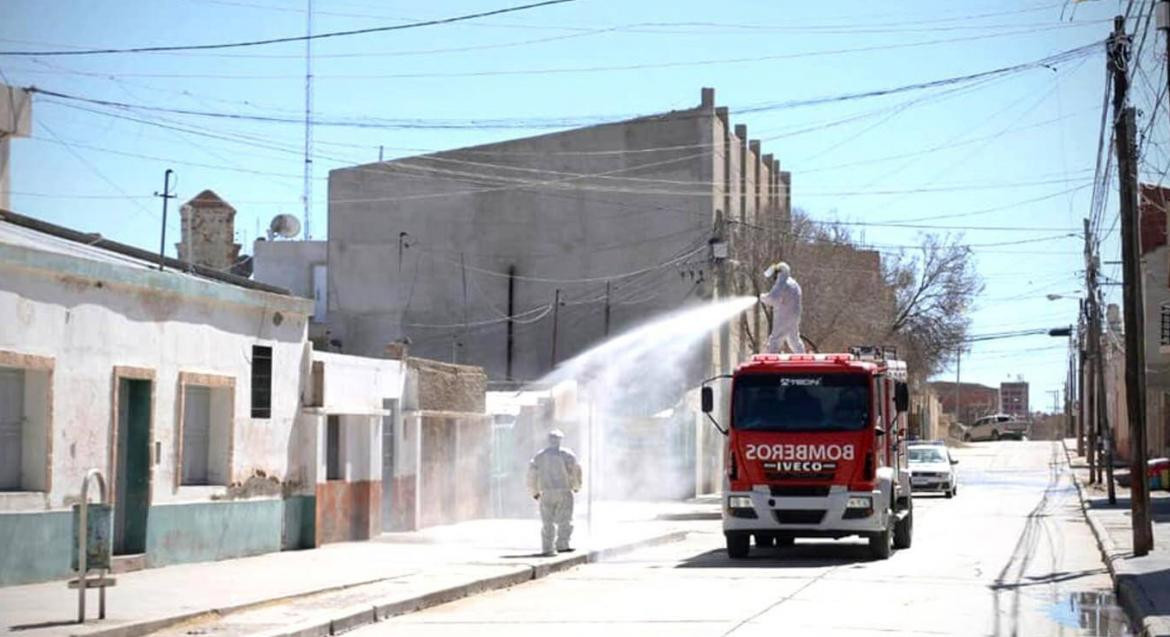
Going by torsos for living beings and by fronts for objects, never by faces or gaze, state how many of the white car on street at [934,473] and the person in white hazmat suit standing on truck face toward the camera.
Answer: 1

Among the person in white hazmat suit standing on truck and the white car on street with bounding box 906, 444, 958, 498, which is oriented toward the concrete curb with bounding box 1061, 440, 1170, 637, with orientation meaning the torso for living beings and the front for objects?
the white car on street

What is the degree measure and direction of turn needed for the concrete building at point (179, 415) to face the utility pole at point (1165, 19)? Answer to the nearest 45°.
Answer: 0° — it already faces it

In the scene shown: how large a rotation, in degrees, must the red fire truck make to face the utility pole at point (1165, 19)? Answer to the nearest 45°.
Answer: approximately 45° to its left

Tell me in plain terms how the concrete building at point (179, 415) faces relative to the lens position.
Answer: facing the viewer and to the right of the viewer

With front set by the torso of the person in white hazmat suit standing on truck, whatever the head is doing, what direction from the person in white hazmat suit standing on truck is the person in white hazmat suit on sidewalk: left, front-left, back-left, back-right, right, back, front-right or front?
front-left

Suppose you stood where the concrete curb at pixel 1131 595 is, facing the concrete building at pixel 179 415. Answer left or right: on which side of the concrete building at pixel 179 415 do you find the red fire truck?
right

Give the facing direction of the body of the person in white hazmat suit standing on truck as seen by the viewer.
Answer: to the viewer's left

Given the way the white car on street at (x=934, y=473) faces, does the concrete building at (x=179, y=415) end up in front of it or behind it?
in front

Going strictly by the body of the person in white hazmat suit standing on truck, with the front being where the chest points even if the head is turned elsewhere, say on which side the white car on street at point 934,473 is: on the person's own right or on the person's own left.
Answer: on the person's own right

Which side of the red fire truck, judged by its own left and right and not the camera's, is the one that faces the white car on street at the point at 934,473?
back

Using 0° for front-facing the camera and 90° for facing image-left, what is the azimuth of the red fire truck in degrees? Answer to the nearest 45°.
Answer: approximately 0°

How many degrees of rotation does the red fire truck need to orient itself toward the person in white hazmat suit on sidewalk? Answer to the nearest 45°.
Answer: approximately 90° to its right

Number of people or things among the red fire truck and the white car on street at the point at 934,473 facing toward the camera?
2
